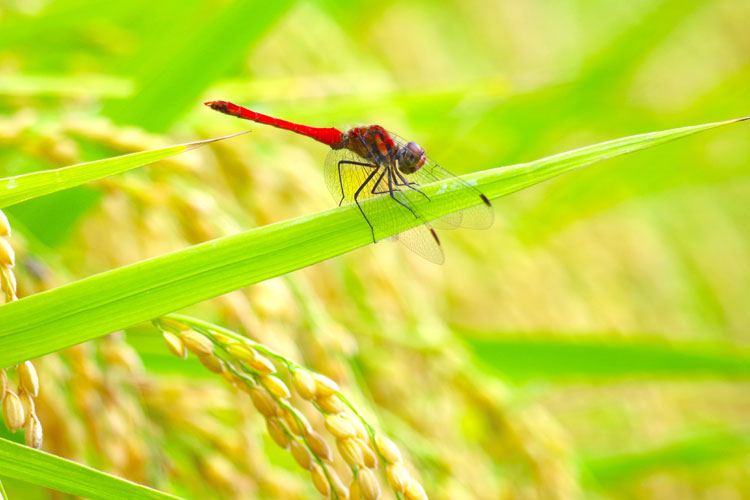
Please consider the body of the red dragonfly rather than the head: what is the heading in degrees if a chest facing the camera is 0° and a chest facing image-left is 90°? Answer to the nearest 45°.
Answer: approximately 270°
